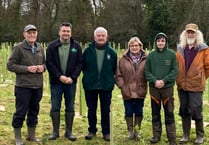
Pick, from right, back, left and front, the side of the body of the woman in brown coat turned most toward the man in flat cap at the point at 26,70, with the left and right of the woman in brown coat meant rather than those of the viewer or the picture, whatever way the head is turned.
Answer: right

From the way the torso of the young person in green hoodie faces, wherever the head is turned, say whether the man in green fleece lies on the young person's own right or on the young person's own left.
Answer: on the young person's own right

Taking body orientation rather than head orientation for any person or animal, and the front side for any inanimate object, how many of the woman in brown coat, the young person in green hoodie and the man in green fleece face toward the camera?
3

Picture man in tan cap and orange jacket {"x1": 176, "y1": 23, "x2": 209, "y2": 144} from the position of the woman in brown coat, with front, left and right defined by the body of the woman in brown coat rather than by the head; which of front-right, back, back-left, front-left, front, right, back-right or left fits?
left

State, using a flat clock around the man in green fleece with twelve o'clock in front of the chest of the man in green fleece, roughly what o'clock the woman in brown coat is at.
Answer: The woman in brown coat is roughly at 9 o'clock from the man in green fleece.

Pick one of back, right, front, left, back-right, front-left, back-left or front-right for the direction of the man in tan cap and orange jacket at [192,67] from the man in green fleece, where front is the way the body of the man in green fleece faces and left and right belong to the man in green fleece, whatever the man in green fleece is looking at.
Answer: left

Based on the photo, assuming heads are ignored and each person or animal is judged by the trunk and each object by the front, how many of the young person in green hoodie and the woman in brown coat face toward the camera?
2

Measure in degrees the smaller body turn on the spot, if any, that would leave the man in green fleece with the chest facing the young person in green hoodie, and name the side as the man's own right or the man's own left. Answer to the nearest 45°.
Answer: approximately 90° to the man's own left

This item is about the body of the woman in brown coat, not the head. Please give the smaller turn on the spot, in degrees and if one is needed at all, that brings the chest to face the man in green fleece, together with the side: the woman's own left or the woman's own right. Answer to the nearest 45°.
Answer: approximately 90° to the woman's own right

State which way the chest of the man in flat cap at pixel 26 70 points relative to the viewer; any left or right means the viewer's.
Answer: facing the viewer and to the right of the viewer

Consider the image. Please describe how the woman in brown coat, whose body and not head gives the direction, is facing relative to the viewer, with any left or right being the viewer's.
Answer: facing the viewer

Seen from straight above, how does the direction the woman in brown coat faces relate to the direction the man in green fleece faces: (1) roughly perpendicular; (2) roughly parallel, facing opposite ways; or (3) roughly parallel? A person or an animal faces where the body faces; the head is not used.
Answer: roughly parallel

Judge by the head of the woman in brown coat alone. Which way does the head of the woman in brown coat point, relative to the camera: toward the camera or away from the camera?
toward the camera

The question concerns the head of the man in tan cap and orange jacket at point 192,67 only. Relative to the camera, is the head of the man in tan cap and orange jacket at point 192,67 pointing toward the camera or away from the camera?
toward the camera
